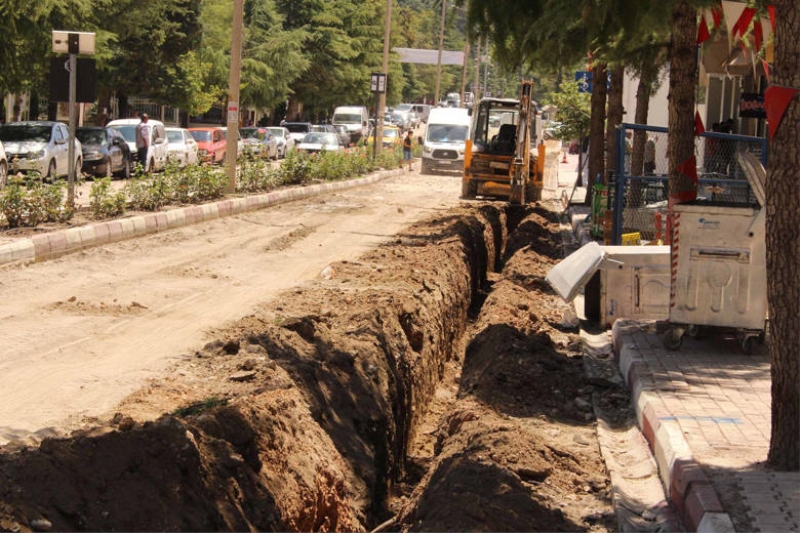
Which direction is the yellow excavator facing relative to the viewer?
away from the camera

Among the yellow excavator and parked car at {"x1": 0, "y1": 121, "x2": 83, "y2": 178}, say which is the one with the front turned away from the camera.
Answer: the yellow excavator

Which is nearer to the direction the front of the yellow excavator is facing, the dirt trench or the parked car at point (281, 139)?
the parked car

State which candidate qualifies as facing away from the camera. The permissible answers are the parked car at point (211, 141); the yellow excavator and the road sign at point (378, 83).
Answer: the yellow excavator

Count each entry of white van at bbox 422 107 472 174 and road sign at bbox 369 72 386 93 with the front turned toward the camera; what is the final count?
2

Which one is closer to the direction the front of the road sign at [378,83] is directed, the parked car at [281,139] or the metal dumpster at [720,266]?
the metal dumpster

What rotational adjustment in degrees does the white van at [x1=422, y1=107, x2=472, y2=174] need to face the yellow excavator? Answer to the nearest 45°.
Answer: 0° — it already faces it
